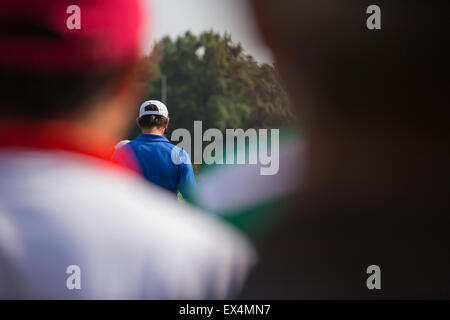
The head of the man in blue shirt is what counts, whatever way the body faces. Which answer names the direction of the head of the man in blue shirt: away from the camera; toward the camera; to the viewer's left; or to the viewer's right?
away from the camera

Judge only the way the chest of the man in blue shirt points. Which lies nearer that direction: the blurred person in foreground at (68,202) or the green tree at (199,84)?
the green tree

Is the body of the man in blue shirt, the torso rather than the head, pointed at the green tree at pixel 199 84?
yes

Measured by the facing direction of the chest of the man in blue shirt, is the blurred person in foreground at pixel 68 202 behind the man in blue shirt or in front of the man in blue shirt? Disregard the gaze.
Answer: behind

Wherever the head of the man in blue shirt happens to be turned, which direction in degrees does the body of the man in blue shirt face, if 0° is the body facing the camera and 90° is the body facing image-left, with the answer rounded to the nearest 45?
approximately 180°
